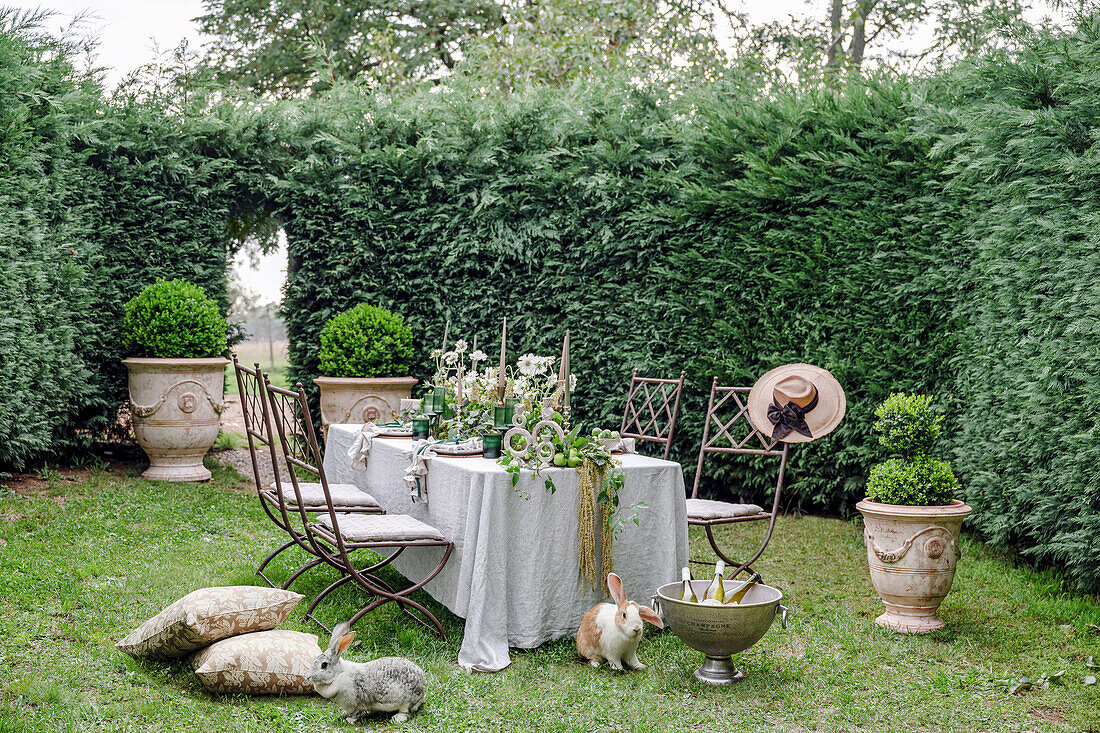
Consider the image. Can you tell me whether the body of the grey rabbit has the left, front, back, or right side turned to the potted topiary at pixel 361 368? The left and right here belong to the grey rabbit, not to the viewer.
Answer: right

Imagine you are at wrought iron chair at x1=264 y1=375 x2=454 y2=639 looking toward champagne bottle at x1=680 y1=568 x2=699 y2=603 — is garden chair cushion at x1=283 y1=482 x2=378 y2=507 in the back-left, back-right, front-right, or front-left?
back-left

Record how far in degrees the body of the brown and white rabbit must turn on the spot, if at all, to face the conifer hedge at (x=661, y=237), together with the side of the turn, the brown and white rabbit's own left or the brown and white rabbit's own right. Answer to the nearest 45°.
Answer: approximately 135° to the brown and white rabbit's own left

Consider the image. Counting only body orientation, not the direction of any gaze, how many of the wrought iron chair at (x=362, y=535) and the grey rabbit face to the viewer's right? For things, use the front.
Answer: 1

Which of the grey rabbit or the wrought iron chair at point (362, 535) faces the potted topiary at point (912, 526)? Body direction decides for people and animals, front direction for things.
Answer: the wrought iron chair

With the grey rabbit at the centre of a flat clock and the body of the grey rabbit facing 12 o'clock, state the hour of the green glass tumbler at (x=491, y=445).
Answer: The green glass tumbler is roughly at 4 o'clock from the grey rabbit.

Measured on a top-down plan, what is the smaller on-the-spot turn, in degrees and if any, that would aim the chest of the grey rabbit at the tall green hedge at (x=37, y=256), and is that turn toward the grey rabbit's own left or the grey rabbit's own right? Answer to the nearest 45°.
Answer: approximately 45° to the grey rabbit's own right

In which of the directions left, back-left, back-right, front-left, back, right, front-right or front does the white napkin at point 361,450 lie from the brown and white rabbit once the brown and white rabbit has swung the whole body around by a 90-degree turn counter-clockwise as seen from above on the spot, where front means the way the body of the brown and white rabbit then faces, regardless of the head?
left

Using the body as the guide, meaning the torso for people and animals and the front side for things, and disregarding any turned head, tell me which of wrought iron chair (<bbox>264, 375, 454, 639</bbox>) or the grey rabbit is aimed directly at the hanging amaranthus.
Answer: the wrought iron chair

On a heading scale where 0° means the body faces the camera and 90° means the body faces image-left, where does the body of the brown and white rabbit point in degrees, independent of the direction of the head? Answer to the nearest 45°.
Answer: approximately 315°

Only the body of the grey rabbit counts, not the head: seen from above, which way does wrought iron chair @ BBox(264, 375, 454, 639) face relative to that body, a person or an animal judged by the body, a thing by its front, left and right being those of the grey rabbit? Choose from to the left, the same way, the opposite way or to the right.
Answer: the opposite way

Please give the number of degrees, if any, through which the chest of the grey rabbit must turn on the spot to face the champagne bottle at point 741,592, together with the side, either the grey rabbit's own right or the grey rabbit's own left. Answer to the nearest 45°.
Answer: approximately 180°

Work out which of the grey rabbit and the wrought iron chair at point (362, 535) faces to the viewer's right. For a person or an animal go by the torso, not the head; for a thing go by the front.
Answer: the wrought iron chair

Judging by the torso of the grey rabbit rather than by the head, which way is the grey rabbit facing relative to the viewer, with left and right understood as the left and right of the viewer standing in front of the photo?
facing to the left of the viewer

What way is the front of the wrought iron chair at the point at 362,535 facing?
to the viewer's right

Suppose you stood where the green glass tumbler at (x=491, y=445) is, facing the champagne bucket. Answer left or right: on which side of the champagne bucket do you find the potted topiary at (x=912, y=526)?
left
